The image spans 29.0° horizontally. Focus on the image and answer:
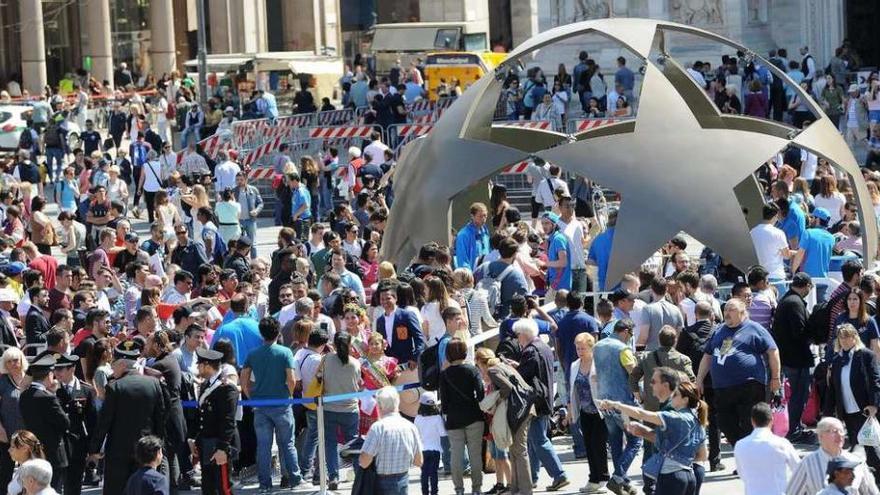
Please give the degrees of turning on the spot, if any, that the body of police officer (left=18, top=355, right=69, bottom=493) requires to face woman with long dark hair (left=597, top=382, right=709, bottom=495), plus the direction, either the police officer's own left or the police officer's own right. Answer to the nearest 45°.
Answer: approximately 90° to the police officer's own right

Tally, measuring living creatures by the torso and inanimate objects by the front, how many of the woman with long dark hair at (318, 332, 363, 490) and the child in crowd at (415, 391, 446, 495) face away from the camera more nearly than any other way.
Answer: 2

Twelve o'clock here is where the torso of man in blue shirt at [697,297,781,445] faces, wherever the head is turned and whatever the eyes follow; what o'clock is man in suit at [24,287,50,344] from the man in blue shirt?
The man in suit is roughly at 2 o'clock from the man in blue shirt.

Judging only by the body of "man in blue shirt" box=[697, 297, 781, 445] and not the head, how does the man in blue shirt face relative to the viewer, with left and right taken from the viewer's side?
facing the viewer and to the left of the viewer

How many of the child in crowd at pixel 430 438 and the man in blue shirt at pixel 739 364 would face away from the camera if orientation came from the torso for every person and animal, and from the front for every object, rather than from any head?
1

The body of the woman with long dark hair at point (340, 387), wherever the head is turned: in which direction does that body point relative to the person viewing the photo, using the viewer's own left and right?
facing away from the viewer

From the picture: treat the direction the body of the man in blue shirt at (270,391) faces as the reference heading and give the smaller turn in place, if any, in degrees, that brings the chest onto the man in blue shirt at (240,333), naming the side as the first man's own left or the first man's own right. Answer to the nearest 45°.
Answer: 0° — they already face them

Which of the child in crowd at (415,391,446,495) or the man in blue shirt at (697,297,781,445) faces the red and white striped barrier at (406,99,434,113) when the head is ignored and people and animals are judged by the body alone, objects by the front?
the child in crowd

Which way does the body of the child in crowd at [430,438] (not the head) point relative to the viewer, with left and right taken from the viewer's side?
facing away from the viewer

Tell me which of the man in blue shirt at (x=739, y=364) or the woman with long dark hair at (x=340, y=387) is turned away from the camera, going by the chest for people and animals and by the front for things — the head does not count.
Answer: the woman with long dark hair

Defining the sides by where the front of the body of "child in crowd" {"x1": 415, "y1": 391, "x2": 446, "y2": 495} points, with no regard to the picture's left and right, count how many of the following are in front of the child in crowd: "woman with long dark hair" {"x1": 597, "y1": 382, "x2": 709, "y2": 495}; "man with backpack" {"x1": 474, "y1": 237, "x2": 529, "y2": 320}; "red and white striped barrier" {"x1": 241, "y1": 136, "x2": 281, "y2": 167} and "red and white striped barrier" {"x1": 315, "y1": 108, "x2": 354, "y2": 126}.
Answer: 3

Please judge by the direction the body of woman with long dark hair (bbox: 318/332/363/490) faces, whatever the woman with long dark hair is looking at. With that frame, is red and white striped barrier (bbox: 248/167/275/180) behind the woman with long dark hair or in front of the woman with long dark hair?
in front

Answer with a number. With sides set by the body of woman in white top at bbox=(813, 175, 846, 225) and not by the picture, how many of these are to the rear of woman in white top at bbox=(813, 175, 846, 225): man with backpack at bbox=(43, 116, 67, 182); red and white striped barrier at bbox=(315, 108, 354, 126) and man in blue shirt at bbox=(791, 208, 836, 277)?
1
